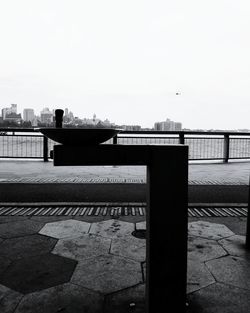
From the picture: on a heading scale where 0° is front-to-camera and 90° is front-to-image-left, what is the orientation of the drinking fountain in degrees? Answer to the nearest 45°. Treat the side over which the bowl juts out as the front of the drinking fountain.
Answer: approximately 90°

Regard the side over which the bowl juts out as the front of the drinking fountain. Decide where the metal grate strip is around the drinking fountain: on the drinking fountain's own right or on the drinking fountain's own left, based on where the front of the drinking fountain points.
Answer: on the drinking fountain's own right
